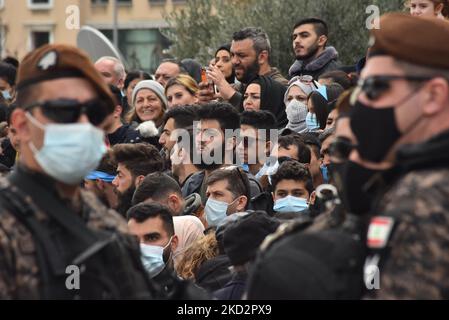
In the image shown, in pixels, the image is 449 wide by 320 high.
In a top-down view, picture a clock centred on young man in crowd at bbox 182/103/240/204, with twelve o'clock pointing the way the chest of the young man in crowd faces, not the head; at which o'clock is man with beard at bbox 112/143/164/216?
The man with beard is roughly at 1 o'clock from the young man in crowd.

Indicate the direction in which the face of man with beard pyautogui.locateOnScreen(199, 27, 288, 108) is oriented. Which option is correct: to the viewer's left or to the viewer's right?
to the viewer's left

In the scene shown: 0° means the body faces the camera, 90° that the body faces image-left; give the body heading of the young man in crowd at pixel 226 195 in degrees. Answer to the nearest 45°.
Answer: approximately 45°

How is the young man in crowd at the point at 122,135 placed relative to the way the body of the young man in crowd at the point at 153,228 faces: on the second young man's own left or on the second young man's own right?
on the second young man's own right

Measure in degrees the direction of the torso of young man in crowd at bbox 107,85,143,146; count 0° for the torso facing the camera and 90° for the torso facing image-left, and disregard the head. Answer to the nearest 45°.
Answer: approximately 45°

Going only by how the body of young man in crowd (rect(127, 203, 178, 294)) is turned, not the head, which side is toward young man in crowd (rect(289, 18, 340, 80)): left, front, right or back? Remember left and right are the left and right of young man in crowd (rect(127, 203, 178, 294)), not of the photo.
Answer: back

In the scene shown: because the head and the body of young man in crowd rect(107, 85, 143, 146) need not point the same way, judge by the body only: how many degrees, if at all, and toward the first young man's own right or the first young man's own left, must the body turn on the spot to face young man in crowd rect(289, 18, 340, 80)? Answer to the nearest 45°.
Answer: approximately 135° to the first young man's own left

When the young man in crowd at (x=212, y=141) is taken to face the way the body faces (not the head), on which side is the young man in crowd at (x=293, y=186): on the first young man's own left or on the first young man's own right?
on the first young man's own left

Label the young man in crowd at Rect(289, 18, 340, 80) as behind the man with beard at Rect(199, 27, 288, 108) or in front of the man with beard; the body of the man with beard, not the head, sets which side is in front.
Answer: behind

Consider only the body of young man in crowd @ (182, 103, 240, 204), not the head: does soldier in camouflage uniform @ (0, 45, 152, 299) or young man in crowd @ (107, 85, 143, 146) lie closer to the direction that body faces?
the soldier in camouflage uniform

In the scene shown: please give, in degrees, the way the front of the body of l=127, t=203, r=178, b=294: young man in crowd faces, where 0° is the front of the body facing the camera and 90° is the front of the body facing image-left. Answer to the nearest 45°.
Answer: approximately 45°
